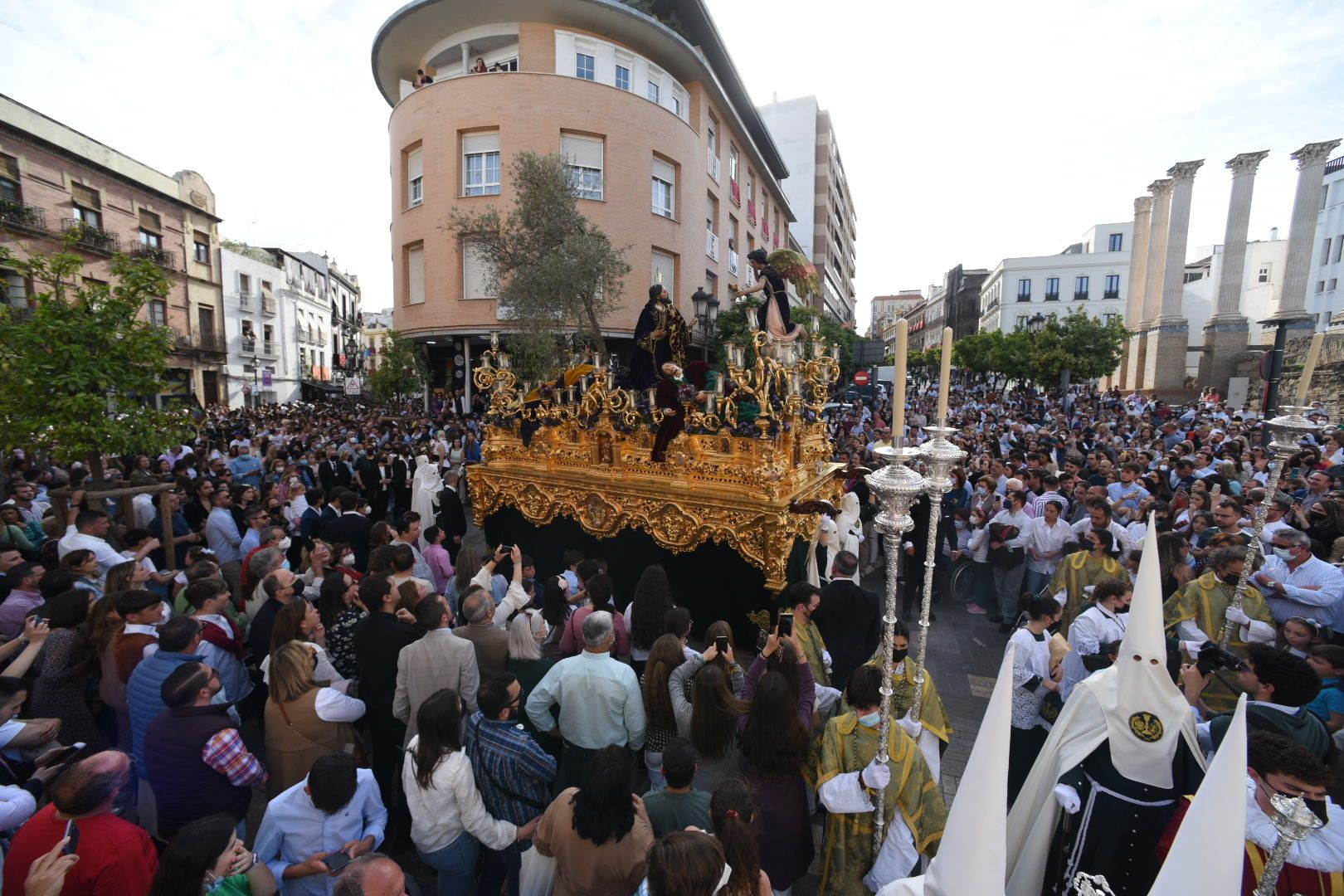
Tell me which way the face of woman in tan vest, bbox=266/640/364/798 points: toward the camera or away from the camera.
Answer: away from the camera

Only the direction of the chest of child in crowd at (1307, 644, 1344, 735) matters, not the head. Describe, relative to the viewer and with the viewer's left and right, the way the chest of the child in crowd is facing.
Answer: facing to the left of the viewer

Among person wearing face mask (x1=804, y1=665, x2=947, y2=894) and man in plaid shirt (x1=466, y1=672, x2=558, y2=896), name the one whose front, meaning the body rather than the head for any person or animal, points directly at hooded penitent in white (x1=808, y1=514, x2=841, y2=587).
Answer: the man in plaid shirt

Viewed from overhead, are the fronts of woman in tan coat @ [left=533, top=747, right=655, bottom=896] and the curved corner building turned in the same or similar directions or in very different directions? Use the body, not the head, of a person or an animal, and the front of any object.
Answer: very different directions

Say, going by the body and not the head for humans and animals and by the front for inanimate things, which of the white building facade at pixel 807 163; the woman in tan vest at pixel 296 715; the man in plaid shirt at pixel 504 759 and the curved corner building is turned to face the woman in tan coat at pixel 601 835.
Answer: the curved corner building

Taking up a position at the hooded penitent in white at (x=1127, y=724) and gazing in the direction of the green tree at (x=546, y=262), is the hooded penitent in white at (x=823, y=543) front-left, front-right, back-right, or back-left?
front-right

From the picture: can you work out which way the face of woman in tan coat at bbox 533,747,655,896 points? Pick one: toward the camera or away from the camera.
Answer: away from the camera

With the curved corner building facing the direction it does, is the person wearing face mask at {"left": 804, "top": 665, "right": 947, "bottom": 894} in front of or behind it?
in front

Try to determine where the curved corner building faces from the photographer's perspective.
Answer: facing the viewer

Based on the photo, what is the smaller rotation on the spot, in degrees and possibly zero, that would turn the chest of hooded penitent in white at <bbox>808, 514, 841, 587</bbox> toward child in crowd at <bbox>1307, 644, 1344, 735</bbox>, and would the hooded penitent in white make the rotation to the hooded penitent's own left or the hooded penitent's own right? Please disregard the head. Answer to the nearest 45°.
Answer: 0° — they already face them

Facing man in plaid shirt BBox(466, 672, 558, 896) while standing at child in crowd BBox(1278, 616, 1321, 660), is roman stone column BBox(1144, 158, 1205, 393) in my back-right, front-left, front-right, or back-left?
back-right

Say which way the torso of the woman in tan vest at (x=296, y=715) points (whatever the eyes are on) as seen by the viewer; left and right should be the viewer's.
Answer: facing away from the viewer and to the right of the viewer

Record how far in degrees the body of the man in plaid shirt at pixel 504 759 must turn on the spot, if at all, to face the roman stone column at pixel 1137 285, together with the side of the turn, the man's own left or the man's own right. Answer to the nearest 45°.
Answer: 0° — they already face it

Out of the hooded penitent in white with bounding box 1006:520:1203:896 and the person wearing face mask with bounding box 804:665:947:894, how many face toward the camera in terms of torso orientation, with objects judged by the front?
2

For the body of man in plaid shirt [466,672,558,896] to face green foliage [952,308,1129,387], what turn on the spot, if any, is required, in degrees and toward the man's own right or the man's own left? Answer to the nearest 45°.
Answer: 0° — they already face it

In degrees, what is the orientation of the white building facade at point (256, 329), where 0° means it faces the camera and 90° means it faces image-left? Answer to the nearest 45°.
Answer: approximately 315°

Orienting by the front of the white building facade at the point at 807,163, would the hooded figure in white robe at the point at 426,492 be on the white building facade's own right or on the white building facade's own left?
on the white building facade's own right

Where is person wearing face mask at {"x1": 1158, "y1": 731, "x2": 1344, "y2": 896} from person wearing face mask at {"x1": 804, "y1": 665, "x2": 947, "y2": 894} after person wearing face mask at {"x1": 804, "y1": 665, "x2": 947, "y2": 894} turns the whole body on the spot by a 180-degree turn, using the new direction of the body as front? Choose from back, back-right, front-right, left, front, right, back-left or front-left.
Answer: right
